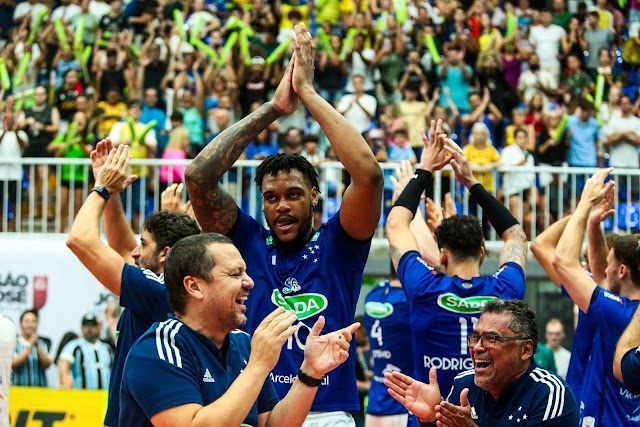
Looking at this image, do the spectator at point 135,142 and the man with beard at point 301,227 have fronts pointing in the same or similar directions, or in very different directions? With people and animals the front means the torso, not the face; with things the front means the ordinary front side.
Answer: same or similar directions

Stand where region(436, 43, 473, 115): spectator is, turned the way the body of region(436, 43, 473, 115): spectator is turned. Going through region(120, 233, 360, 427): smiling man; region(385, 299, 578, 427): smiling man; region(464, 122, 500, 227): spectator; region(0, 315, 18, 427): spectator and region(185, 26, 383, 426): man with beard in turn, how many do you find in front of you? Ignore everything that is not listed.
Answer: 5

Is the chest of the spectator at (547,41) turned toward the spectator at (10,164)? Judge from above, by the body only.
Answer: no

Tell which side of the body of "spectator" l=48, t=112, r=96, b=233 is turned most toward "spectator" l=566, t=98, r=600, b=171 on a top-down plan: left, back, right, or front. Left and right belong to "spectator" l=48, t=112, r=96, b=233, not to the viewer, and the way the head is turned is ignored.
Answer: left

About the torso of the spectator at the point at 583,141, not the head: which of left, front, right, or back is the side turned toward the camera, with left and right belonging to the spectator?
front

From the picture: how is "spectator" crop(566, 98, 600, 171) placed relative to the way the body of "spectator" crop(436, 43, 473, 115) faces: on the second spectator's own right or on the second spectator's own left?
on the second spectator's own left

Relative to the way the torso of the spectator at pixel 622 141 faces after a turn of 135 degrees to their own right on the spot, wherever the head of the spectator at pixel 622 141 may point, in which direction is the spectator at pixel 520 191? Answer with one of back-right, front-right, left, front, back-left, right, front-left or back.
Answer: left

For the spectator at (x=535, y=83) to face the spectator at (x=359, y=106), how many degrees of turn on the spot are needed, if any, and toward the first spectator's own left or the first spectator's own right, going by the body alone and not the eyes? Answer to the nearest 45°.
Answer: approximately 45° to the first spectator's own right

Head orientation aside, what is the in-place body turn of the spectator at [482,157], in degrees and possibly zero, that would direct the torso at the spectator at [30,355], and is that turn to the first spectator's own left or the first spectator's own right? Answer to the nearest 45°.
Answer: approximately 45° to the first spectator's own right

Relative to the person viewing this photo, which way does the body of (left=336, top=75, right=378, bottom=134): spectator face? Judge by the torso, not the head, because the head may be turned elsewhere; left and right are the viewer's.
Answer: facing the viewer

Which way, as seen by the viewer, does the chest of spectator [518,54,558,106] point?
toward the camera

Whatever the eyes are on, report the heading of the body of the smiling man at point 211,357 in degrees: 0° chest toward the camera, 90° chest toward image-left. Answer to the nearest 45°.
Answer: approximately 315°

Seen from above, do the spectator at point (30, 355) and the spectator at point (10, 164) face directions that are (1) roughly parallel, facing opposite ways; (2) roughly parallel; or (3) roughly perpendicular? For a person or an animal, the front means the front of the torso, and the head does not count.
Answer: roughly parallel

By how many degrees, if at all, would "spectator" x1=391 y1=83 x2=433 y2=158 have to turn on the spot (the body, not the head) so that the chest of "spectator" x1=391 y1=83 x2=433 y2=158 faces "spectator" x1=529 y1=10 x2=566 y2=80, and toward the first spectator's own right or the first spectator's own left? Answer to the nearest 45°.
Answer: approximately 135° to the first spectator's own left

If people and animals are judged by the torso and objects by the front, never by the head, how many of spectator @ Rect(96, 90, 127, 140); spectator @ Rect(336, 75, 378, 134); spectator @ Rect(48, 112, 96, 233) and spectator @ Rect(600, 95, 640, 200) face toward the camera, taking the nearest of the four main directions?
4

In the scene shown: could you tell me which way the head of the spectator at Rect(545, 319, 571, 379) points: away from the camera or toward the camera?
toward the camera

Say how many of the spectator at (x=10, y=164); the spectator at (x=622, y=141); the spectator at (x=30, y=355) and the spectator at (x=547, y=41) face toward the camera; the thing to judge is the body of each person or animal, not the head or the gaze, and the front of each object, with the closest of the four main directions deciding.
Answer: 4

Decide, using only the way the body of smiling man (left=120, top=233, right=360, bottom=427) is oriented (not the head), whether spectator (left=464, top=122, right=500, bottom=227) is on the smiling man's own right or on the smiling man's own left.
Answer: on the smiling man's own left
